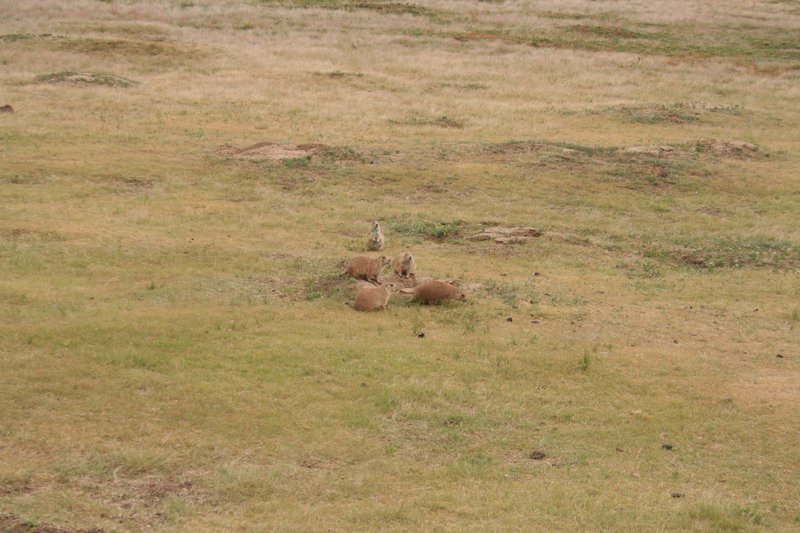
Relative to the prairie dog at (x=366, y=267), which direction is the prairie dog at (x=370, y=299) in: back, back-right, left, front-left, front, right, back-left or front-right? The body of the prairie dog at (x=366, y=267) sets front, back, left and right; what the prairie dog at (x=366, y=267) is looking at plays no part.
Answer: right

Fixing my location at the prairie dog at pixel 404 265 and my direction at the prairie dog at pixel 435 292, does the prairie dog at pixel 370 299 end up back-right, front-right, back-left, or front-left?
front-right

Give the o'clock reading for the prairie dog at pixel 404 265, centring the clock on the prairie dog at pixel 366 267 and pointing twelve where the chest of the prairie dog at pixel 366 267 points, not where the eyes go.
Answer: the prairie dog at pixel 404 265 is roughly at 11 o'clock from the prairie dog at pixel 366 267.

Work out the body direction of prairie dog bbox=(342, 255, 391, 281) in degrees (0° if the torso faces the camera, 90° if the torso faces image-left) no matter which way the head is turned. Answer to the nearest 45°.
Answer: approximately 270°

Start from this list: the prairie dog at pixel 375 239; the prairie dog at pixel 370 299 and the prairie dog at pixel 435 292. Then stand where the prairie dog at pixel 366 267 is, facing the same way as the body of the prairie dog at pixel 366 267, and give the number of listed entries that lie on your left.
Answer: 1

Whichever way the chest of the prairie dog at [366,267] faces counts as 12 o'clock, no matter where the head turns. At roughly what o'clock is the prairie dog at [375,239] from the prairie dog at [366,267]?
the prairie dog at [375,239] is roughly at 9 o'clock from the prairie dog at [366,267].
